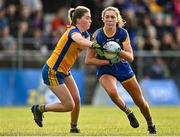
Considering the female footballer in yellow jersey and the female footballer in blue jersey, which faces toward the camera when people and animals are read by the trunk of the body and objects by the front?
the female footballer in blue jersey

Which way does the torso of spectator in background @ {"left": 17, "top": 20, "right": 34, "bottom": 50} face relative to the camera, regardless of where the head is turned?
toward the camera

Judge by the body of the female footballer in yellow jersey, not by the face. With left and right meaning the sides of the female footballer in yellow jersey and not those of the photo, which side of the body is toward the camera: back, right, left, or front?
right

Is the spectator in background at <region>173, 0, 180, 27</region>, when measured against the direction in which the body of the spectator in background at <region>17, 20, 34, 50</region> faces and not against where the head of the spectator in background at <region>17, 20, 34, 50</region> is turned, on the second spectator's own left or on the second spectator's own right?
on the second spectator's own left

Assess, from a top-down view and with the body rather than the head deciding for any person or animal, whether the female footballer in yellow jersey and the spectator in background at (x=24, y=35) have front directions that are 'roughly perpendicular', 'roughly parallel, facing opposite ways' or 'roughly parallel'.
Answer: roughly perpendicular

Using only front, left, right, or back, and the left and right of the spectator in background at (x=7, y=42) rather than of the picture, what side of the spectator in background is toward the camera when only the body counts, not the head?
front

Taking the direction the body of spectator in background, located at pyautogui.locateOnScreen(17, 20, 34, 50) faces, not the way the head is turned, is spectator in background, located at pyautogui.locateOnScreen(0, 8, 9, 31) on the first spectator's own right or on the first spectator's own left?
on the first spectator's own right

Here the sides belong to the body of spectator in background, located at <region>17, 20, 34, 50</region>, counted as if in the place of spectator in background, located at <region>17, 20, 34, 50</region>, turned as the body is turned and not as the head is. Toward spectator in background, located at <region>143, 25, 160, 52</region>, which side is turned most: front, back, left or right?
left

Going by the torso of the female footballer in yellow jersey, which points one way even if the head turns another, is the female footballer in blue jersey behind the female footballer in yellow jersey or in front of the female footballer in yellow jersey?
in front

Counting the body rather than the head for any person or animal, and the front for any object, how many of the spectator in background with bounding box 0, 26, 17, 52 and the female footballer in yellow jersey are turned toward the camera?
1

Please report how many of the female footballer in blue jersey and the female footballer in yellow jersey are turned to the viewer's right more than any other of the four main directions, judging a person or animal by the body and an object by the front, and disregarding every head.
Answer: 1

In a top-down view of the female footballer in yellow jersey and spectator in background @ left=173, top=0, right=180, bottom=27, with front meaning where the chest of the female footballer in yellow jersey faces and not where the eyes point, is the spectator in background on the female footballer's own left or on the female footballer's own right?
on the female footballer's own left

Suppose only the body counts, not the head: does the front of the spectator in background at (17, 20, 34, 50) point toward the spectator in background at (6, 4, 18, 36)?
no

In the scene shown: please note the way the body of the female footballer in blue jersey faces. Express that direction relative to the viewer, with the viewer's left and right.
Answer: facing the viewer

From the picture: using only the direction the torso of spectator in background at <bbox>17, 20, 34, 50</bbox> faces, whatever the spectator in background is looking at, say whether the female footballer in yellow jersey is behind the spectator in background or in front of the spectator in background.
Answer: in front

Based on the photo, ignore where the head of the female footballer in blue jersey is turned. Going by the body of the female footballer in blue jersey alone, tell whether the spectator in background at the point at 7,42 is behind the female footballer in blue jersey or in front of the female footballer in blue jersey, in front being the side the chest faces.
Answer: behind
